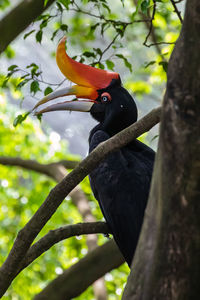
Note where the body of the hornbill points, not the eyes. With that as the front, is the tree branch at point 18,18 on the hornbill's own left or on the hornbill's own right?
on the hornbill's own right

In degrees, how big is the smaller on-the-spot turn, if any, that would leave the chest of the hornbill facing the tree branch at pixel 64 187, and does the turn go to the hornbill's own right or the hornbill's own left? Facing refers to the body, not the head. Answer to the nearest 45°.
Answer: approximately 90° to the hornbill's own left

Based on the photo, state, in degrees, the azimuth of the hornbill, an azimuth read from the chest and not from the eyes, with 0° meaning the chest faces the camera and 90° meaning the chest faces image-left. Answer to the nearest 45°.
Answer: approximately 90°

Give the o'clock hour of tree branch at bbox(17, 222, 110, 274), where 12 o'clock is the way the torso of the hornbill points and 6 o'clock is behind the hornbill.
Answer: The tree branch is roughly at 10 o'clock from the hornbill.
